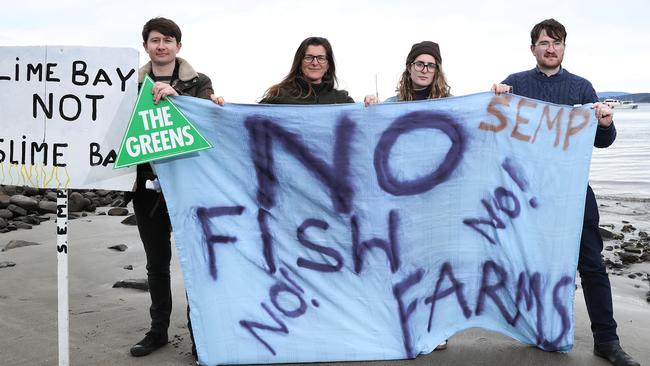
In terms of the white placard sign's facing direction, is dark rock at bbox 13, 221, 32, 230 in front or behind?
behind

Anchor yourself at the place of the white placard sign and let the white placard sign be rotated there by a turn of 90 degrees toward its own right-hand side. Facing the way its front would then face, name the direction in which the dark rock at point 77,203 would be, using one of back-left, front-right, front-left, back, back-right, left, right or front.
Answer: right

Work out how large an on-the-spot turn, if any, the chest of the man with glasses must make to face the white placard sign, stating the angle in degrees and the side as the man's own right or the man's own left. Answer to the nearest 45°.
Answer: approximately 45° to the man's own right

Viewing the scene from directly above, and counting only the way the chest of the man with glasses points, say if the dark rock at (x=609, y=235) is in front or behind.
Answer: behind

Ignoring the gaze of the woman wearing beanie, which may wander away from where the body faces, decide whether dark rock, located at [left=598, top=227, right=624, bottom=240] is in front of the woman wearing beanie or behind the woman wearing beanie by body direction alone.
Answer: behind

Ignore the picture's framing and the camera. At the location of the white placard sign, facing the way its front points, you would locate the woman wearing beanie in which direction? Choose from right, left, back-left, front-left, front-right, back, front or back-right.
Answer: left

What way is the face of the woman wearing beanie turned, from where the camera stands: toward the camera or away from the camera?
toward the camera

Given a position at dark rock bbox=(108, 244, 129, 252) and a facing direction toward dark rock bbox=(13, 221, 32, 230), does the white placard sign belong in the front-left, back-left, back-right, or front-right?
back-left

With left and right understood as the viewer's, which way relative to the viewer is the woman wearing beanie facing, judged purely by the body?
facing the viewer

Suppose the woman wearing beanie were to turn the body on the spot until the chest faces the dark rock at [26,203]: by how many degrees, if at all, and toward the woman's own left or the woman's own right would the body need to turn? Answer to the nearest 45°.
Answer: approximately 135° to the woman's own right

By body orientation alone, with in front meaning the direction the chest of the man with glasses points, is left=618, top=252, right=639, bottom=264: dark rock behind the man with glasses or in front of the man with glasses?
behind

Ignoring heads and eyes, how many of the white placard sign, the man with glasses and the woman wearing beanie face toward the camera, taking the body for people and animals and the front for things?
3

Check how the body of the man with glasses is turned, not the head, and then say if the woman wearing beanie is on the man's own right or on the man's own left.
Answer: on the man's own right

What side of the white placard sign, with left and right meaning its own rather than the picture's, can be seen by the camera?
front
